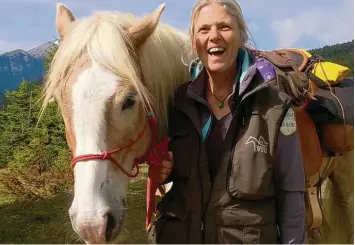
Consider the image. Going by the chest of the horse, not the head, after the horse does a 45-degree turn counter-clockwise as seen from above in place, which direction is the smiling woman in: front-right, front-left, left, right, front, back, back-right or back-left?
left

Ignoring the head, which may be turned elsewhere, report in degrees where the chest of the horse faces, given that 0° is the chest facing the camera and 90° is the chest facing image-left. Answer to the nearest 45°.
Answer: approximately 45°
